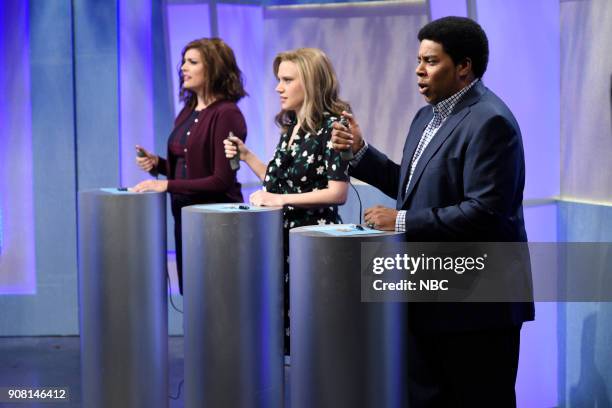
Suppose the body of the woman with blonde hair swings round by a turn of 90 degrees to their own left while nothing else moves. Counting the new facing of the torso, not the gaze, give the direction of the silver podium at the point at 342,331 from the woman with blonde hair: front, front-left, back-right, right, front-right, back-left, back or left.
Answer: front-right

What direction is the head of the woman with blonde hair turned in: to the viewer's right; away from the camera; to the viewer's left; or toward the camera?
to the viewer's left

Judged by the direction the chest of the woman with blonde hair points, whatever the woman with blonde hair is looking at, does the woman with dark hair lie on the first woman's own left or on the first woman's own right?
on the first woman's own right

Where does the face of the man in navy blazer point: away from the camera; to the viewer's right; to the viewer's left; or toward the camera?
to the viewer's left

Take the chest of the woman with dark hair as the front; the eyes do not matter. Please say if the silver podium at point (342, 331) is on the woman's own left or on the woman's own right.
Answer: on the woman's own left

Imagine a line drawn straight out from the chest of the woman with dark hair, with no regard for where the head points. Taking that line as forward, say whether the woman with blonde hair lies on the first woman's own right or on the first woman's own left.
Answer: on the first woman's own left

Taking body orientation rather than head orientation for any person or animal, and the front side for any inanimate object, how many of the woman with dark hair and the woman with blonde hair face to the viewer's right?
0

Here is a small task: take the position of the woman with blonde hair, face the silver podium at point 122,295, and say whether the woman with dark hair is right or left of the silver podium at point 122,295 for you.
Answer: right

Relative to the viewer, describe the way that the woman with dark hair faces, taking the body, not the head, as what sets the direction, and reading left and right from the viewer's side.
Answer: facing the viewer and to the left of the viewer

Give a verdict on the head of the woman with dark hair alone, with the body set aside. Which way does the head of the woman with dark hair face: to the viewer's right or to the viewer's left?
to the viewer's left

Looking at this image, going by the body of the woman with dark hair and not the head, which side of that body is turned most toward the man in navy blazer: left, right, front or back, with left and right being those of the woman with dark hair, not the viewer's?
left
